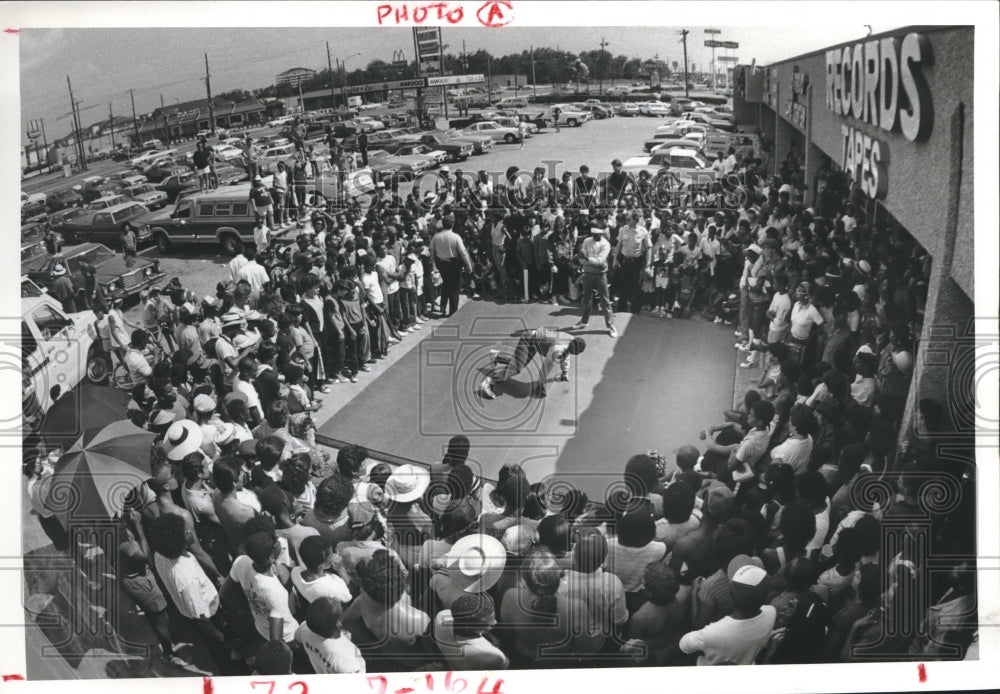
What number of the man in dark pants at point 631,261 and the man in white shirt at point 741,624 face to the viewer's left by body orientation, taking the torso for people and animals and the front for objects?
0

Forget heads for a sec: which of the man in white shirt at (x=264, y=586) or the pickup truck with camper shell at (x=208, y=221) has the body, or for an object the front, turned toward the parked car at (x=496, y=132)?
the man in white shirt

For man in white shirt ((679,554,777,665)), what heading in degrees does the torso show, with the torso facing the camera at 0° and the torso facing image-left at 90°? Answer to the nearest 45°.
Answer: approximately 180°

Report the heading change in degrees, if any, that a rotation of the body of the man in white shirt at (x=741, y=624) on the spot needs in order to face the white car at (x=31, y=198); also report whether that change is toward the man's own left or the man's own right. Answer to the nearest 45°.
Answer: approximately 90° to the man's own left

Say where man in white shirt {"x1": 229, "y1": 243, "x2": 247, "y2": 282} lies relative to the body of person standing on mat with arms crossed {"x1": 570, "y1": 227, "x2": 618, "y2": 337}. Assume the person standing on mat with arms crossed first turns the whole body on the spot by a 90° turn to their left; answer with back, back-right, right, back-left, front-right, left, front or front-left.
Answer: back

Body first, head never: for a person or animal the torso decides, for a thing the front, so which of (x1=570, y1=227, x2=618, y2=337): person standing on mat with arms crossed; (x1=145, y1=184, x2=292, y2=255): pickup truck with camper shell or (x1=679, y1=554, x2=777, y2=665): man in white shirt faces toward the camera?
the person standing on mat with arms crossed

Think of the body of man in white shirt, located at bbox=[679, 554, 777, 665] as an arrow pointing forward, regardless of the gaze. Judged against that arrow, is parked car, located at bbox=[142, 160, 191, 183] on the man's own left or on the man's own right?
on the man's own left

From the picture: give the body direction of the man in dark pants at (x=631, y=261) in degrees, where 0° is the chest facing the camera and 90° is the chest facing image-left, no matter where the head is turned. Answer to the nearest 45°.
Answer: approximately 0°

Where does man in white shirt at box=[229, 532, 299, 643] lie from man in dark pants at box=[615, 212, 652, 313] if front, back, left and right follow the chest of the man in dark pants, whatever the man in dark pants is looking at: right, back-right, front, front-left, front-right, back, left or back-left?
front-right

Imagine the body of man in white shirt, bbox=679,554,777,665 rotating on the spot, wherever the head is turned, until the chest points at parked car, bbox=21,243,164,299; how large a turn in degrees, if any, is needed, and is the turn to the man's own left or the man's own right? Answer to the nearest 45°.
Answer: approximately 90° to the man's own left

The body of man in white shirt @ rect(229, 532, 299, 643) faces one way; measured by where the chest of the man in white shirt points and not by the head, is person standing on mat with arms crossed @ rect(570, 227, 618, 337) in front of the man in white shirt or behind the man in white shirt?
in front

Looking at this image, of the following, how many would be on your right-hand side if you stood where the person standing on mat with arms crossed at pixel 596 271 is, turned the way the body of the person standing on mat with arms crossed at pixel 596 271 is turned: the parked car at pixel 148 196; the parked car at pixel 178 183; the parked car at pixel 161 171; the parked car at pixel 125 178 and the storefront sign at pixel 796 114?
4
